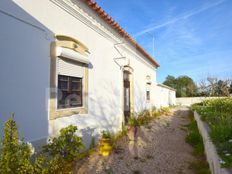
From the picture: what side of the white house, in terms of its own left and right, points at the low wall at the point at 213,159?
front

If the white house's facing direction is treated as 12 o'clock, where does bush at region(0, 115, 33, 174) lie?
The bush is roughly at 2 o'clock from the white house.

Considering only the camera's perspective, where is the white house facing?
facing the viewer and to the right of the viewer
